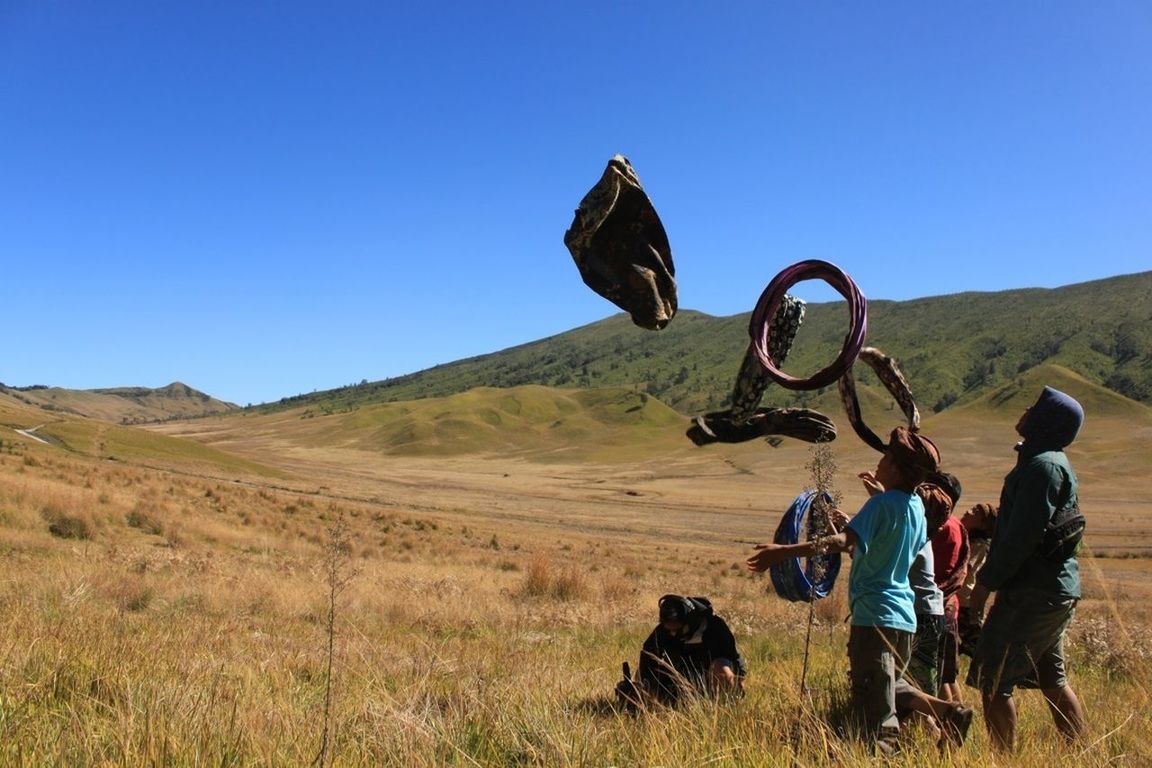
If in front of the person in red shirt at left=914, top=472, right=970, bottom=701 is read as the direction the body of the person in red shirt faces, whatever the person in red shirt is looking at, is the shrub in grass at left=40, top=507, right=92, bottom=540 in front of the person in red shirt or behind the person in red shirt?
in front

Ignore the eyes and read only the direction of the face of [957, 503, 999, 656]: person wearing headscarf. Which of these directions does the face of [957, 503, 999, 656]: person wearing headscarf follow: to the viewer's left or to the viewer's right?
to the viewer's left

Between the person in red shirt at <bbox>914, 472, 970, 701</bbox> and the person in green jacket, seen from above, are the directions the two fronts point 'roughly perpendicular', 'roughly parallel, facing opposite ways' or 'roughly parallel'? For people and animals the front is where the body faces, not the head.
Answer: roughly parallel

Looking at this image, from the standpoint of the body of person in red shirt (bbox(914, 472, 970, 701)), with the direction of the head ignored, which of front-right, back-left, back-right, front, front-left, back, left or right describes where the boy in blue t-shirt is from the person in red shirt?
left

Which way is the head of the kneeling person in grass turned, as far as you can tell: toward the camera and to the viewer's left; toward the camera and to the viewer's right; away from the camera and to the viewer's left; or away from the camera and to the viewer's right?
toward the camera and to the viewer's left

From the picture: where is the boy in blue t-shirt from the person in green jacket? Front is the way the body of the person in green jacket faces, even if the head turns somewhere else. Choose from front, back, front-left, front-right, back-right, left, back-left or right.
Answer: front-left

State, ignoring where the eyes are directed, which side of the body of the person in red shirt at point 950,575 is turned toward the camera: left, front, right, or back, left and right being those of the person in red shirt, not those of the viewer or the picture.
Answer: left

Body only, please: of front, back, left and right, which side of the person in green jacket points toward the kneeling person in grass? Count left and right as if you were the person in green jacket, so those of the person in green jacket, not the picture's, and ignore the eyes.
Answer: front

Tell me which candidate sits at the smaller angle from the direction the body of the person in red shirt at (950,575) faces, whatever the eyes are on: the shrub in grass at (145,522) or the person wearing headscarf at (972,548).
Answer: the shrub in grass

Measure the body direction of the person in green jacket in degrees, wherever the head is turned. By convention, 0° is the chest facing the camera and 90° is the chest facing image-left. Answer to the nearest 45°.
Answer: approximately 90°

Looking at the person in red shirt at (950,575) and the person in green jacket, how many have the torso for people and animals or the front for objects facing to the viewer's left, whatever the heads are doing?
2
